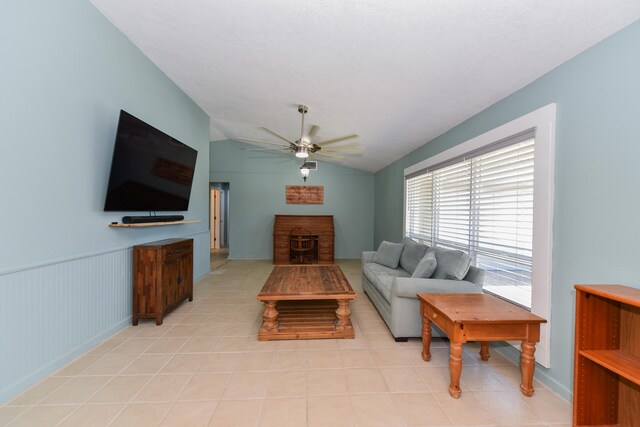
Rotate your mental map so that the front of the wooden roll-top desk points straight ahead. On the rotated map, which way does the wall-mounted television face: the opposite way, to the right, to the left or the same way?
to the left

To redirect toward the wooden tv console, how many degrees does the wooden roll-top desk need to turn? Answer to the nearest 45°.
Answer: approximately 45° to its right

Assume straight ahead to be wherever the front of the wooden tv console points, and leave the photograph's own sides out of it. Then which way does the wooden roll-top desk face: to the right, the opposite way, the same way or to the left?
to the right

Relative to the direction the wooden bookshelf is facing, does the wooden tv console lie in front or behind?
in front

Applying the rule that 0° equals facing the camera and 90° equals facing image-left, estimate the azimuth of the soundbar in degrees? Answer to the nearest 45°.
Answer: approximately 315°

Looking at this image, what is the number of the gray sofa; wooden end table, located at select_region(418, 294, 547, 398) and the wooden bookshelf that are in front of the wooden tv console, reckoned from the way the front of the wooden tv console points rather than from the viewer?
3

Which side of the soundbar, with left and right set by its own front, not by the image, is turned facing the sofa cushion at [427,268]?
front

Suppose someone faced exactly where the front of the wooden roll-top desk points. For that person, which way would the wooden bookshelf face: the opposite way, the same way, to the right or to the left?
to the right

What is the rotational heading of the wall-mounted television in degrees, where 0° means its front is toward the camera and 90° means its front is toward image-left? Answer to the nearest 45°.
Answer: approximately 315°

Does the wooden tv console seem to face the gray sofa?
yes

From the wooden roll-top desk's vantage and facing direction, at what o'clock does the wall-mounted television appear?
The wall-mounted television is roughly at 1 o'clock from the wooden roll-top desk.
